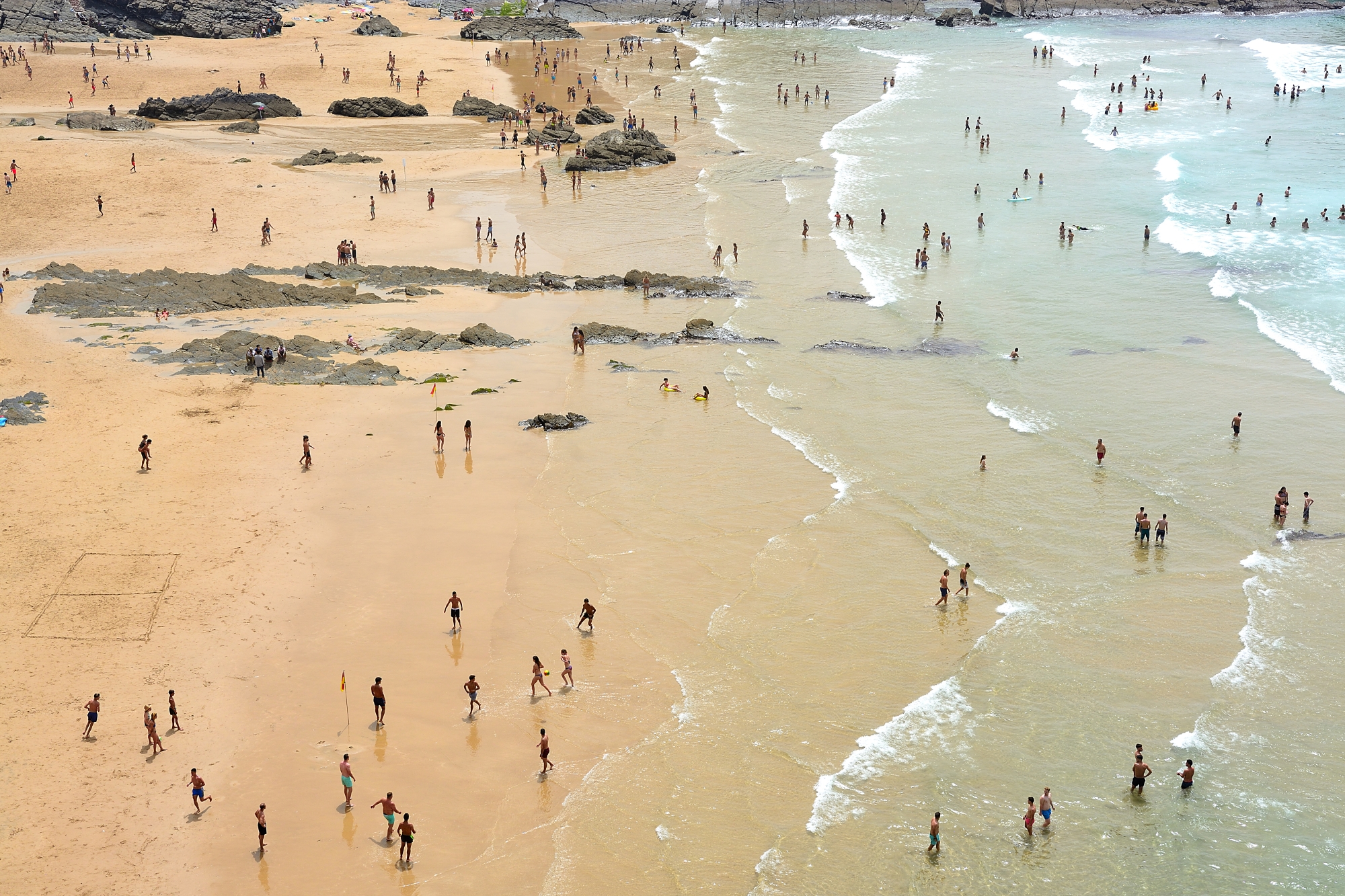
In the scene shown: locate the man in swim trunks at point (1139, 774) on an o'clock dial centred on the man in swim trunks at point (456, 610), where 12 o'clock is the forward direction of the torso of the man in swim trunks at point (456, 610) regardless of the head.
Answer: the man in swim trunks at point (1139, 774) is roughly at 10 o'clock from the man in swim trunks at point (456, 610).

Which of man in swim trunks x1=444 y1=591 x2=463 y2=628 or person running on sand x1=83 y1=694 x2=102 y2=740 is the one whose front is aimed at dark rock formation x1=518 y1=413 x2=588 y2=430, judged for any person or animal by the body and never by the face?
the person running on sand
